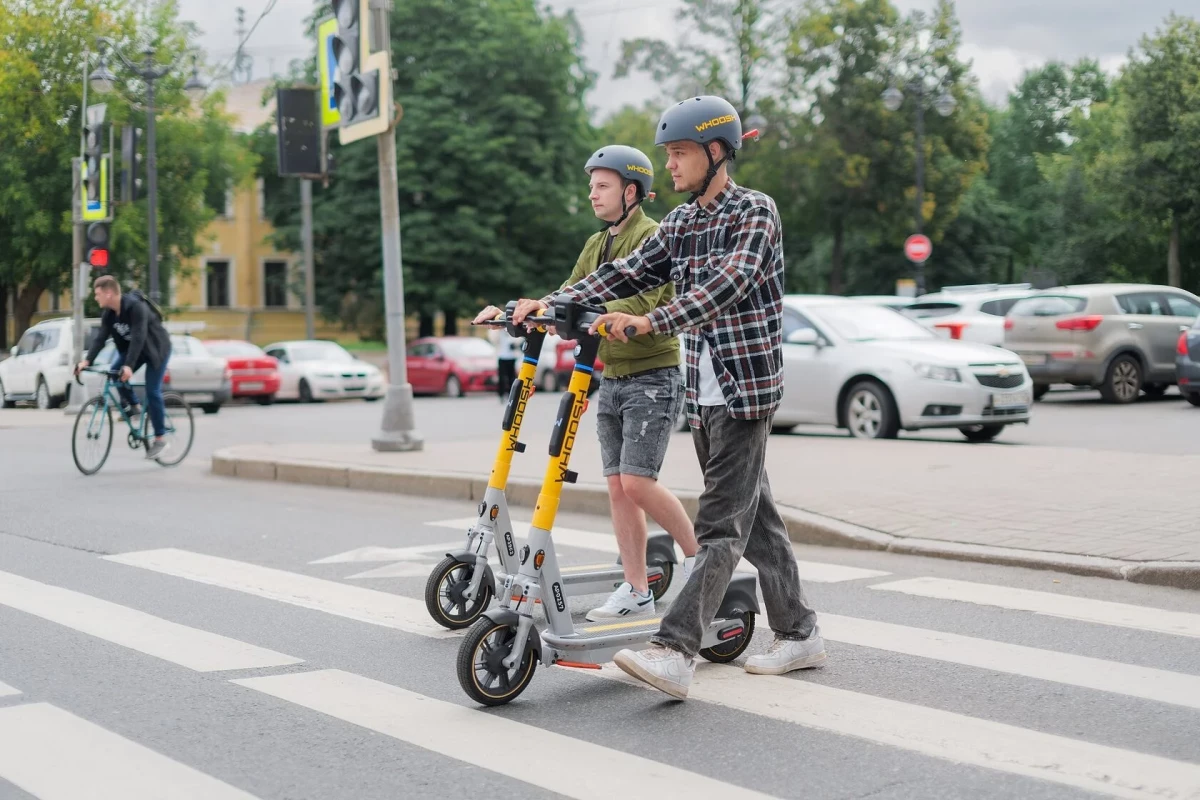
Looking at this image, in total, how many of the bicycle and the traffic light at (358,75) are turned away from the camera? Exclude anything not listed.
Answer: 0

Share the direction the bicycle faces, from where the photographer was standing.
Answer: facing the viewer and to the left of the viewer

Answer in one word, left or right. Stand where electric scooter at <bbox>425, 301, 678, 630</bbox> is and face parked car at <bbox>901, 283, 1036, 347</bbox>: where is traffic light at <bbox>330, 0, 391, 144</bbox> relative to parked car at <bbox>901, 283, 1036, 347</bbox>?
left

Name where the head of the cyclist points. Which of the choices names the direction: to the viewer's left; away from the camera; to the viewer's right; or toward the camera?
to the viewer's left

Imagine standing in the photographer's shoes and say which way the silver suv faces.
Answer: facing away from the viewer and to the right of the viewer

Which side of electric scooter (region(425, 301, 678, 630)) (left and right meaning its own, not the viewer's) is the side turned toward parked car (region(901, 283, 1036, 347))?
back

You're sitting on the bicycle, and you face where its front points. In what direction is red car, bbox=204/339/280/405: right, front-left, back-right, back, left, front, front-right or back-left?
back-right

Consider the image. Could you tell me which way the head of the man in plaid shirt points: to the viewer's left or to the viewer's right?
to the viewer's left

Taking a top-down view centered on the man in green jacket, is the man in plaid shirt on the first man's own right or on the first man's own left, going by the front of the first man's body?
on the first man's own left

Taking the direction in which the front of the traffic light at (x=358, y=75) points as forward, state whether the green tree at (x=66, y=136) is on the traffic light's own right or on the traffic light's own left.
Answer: on the traffic light's own right
